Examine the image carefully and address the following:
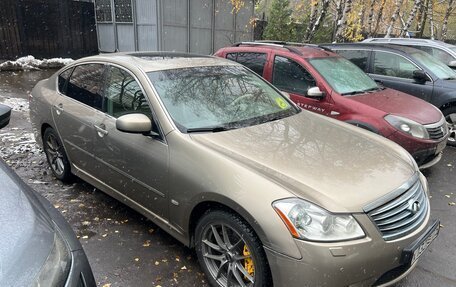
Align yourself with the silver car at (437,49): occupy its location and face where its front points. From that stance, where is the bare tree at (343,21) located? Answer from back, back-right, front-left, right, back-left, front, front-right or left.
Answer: back

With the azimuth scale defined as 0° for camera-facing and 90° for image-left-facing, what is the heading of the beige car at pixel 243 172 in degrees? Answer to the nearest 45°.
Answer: approximately 315°

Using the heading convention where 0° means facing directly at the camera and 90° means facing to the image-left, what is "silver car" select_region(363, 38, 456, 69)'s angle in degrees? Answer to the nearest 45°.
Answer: approximately 315°

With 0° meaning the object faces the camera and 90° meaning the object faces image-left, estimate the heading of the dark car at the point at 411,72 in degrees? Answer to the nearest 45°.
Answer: approximately 315°

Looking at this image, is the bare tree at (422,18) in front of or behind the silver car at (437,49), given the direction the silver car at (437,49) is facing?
behind

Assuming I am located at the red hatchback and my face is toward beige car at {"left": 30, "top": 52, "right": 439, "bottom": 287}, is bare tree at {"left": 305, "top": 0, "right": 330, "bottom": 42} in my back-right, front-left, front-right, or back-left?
back-right
